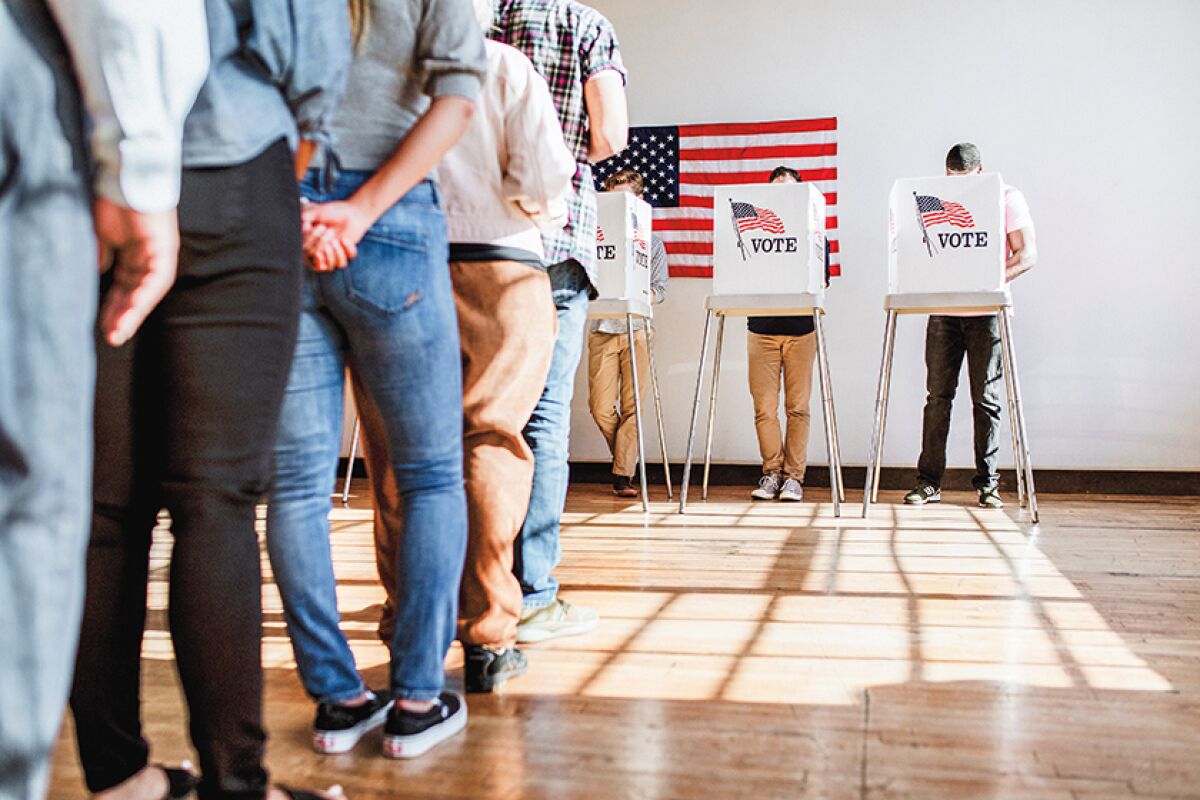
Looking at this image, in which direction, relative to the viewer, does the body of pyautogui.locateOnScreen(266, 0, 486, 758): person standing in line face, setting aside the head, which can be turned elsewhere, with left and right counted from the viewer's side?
facing away from the viewer and to the right of the viewer

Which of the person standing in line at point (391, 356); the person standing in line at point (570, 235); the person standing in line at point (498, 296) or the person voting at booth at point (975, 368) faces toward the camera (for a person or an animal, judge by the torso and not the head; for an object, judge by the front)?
the person voting at booth

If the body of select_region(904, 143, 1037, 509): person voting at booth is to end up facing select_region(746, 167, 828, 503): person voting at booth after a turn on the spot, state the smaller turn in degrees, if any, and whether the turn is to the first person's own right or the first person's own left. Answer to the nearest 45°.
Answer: approximately 90° to the first person's own right

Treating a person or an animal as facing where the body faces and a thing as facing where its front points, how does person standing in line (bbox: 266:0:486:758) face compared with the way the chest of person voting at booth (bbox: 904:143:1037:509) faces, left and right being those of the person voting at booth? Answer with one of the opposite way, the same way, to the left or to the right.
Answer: the opposite way

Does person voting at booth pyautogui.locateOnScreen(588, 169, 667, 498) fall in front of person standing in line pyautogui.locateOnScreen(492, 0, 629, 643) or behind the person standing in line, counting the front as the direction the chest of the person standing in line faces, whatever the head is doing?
in front

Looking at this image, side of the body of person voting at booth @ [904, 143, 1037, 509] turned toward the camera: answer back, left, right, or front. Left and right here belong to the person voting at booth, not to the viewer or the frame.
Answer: front

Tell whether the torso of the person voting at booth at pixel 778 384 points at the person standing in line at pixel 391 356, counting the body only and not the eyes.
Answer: yes

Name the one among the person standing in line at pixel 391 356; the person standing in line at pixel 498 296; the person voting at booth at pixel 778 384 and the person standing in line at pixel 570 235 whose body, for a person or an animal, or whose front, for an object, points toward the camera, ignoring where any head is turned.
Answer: the person voting at booth

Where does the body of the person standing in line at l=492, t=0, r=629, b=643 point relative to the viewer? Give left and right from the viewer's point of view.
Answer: facing away from the viewer and to the right of the viewer

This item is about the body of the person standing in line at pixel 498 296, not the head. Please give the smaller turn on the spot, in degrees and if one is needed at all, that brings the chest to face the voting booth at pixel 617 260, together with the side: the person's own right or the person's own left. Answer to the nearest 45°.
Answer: approximately 45° to the person's own left

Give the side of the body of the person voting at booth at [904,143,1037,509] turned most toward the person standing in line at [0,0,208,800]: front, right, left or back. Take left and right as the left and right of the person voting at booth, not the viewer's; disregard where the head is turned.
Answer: front
